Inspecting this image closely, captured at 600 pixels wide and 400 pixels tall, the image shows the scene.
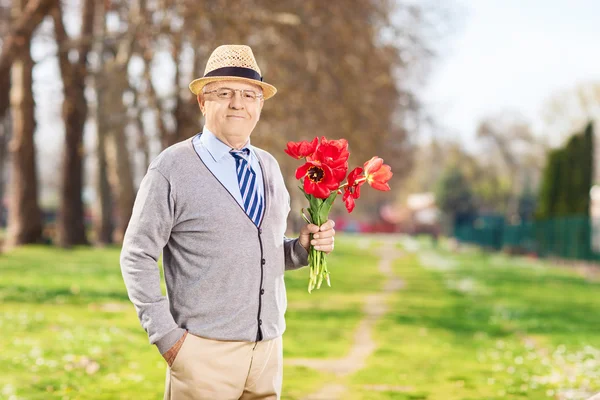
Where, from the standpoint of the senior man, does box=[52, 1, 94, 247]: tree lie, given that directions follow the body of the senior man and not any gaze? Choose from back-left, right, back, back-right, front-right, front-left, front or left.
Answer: back-left

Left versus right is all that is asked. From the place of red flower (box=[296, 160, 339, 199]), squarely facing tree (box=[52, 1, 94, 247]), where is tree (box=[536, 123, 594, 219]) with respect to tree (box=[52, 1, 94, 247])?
right

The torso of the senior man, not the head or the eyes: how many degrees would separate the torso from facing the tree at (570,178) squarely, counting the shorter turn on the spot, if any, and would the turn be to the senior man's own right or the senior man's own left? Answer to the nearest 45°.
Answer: approximately 90° to the senior man's own left

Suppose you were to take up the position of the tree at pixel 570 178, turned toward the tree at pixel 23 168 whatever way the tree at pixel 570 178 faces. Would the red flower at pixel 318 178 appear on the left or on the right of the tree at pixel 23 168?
left

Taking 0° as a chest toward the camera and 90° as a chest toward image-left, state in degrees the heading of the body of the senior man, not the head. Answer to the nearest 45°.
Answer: approximately 315°

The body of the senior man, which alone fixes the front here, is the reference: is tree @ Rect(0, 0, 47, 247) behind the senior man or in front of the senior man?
behind
